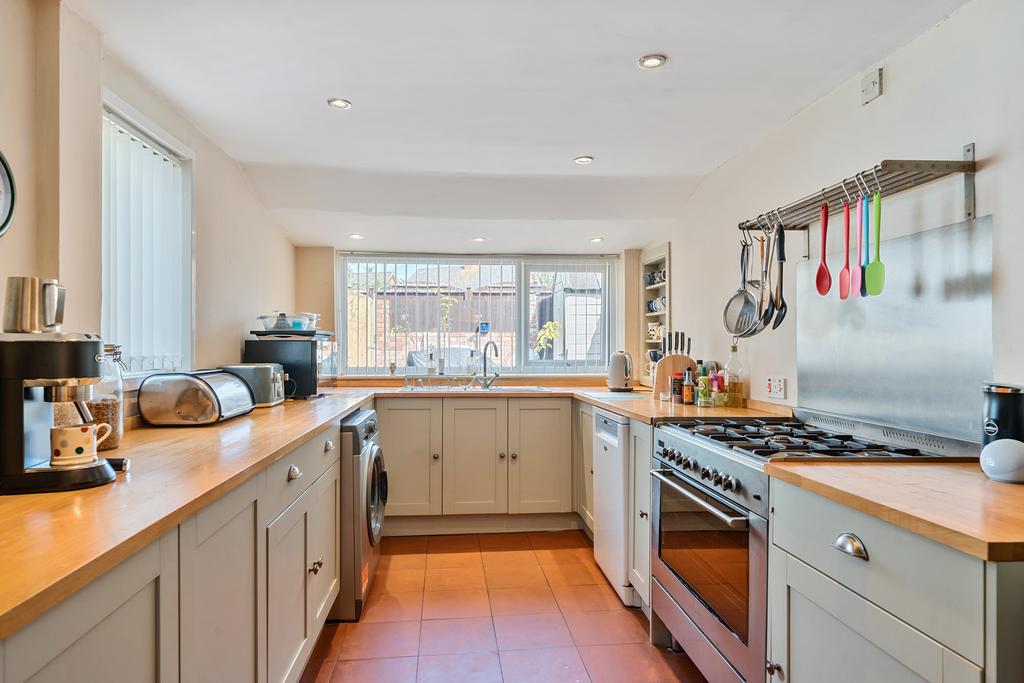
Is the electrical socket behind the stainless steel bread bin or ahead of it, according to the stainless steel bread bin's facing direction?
ahead

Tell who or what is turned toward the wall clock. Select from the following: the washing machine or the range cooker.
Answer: the range cooker

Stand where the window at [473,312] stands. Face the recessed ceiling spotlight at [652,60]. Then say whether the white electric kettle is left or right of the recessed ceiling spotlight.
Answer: left

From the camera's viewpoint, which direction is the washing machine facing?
to the viewer's right

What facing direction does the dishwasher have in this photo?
to the viewer's left

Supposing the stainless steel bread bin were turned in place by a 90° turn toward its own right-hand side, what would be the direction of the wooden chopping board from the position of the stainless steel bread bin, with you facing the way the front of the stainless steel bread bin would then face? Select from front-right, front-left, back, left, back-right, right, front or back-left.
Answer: back-left

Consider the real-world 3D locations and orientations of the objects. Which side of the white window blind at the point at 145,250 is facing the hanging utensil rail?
front

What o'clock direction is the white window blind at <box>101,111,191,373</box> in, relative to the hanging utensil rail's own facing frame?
The white window blind is roughly at 1 o'clock from the hanging utensil rail.

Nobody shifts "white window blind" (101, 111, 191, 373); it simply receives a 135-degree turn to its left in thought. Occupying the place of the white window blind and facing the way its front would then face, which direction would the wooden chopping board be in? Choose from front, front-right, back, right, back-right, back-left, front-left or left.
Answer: right

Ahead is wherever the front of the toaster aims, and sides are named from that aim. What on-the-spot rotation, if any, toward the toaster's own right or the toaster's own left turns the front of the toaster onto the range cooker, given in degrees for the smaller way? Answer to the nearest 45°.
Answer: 0° — it already faces it

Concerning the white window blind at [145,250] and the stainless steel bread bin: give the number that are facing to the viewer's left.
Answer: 0

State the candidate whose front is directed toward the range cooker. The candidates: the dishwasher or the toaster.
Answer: the toaster

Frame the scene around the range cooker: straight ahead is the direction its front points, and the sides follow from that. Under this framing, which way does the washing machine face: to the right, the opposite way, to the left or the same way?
the opposite way

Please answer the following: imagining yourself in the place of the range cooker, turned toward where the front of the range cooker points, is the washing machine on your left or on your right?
on your right

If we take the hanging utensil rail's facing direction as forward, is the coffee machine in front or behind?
in front
